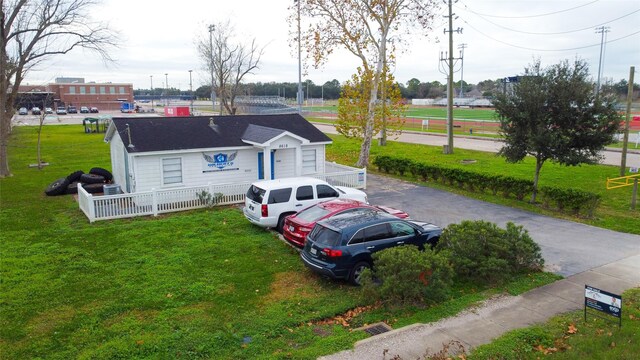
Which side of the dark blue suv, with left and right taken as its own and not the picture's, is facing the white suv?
left

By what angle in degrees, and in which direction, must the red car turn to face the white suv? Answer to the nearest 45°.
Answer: approximately 90° to its left

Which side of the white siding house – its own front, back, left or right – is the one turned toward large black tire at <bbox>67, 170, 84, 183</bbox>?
right

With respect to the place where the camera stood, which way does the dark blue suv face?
facing away from the viewer and to the right of the viewer

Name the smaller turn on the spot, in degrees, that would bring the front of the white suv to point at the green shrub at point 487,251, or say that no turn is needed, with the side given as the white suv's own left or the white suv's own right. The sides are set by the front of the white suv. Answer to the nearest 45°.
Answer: approximately 90° to the white suv's own right

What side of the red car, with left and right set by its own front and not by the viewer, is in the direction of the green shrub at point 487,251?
right

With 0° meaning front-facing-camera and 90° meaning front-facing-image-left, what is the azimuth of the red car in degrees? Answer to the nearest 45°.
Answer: approximately 225°

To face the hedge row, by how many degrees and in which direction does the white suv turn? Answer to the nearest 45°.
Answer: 0° — it already faces it

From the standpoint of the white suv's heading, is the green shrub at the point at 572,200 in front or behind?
in front

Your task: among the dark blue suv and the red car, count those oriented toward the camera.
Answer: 0

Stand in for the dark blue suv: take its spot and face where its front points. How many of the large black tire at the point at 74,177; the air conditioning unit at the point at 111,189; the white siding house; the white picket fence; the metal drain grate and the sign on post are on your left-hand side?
4

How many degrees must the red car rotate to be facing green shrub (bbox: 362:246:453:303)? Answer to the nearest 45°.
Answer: approximately 90° to its right

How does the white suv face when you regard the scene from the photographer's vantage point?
facing away from the viewer and to the right of the viewer
